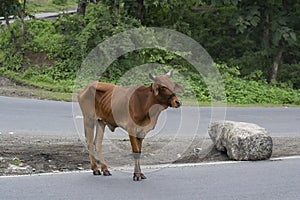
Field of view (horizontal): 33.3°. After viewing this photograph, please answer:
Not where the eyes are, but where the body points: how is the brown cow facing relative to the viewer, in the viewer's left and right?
facing the viewer and to the right of the viewer

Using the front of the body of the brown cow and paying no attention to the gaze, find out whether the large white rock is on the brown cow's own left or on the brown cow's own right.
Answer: on the brown cow's own left
